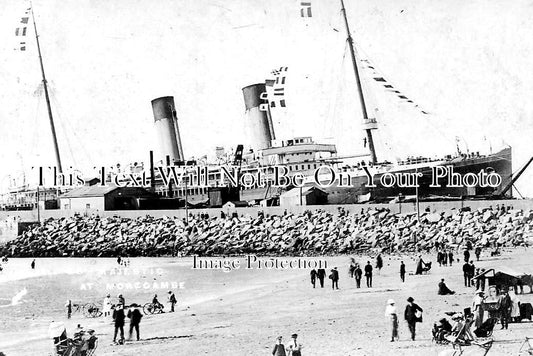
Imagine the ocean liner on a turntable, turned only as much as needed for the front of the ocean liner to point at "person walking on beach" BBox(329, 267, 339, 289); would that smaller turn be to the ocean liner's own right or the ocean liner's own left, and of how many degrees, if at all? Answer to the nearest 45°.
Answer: approximately 45° to the ocean liner's own right

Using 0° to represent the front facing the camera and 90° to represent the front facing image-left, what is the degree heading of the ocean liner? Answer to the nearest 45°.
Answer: approximately 315°

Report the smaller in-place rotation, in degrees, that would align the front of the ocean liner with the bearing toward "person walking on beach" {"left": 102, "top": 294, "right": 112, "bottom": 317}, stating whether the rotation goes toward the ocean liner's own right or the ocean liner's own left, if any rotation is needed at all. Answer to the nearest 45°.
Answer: approximately 90° to the ocean liner's own right

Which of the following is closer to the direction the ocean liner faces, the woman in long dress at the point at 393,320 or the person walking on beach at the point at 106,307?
the woman in long dress

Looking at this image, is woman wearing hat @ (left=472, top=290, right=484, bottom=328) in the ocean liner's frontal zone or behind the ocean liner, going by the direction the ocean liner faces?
frontal zone

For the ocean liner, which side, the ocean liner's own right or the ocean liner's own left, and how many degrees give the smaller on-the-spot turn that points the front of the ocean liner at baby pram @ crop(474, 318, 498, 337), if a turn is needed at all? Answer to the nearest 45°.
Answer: approximately 45° to the ocean liner's own right

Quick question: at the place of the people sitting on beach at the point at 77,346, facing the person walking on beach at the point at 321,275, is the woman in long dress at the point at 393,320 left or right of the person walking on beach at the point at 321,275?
right
